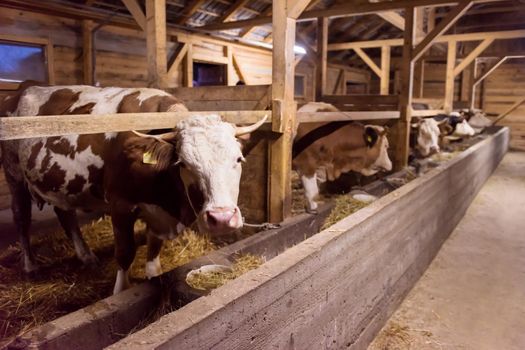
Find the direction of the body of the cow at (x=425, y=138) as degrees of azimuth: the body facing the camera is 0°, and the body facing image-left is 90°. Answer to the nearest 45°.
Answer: approximately 315°

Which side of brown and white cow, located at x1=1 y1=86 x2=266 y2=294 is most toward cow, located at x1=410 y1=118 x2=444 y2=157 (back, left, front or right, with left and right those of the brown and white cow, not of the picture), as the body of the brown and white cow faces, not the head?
left

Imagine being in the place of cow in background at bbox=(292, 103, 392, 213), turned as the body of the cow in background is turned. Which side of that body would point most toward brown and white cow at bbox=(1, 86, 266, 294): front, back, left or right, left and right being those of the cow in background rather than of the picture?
right

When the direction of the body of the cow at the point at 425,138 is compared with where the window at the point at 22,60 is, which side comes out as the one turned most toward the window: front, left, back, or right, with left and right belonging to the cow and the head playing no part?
right

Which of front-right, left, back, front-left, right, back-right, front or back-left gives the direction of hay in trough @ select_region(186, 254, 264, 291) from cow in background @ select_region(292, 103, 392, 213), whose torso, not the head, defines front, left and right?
right

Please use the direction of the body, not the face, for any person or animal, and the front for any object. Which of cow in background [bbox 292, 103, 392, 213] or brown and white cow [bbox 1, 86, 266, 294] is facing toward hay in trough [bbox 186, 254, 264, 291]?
the brown and white cow

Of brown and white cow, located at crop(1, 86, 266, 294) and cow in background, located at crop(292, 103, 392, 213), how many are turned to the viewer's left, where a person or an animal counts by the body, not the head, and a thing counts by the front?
0

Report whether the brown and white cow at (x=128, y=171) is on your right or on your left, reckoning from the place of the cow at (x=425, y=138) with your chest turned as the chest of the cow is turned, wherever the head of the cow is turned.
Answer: on your right

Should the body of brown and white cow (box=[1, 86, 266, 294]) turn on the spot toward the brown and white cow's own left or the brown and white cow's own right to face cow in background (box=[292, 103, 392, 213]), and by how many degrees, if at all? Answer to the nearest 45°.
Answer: approximately 90° to the brown and white cow's own left

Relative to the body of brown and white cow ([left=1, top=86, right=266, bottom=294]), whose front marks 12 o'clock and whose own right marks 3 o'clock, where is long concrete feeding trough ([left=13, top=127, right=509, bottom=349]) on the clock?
The long concrete feeding trough is roughly at 12 o'clock from the brown and white cow.

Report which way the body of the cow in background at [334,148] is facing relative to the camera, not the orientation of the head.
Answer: to the viewer's right

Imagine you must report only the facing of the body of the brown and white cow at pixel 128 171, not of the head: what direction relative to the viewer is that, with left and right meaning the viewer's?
facing the viewer and to the right of the viewer

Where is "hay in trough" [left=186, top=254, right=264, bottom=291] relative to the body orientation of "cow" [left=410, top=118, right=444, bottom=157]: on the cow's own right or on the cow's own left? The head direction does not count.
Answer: on the cow's own right

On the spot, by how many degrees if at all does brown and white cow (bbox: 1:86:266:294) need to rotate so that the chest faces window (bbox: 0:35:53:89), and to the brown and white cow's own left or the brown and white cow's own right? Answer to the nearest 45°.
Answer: approximately 135° to the brown and white cow's own left
